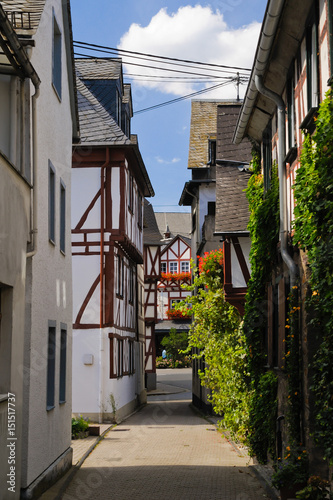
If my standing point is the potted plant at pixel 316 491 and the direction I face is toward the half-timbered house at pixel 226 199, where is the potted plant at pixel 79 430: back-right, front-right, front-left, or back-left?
front-left

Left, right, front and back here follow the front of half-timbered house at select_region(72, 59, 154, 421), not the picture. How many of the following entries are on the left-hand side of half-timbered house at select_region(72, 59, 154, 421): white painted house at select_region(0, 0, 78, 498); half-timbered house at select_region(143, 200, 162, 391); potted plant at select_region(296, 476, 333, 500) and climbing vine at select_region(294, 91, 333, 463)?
1

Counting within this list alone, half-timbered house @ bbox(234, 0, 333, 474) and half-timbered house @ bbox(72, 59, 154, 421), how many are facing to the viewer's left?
1

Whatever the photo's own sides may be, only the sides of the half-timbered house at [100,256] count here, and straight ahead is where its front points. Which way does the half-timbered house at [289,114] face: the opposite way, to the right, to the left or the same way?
the opposite way

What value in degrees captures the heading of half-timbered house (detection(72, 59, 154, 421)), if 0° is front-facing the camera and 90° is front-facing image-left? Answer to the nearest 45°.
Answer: approximately 270°

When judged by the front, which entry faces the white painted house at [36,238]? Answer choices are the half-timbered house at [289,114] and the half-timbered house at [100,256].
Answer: the half-timbered house at [289,114]

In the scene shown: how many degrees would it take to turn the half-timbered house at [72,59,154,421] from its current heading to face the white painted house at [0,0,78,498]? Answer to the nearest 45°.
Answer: approximately 90° to its right

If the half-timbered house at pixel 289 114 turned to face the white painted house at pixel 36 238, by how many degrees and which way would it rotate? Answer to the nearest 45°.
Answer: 0° — it already faces it

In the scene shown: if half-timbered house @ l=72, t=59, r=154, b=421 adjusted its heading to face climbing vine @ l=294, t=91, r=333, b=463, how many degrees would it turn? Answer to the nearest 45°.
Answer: approximately 90° to its right

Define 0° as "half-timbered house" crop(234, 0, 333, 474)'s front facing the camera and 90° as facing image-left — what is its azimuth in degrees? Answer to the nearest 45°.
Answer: approximately 90°
